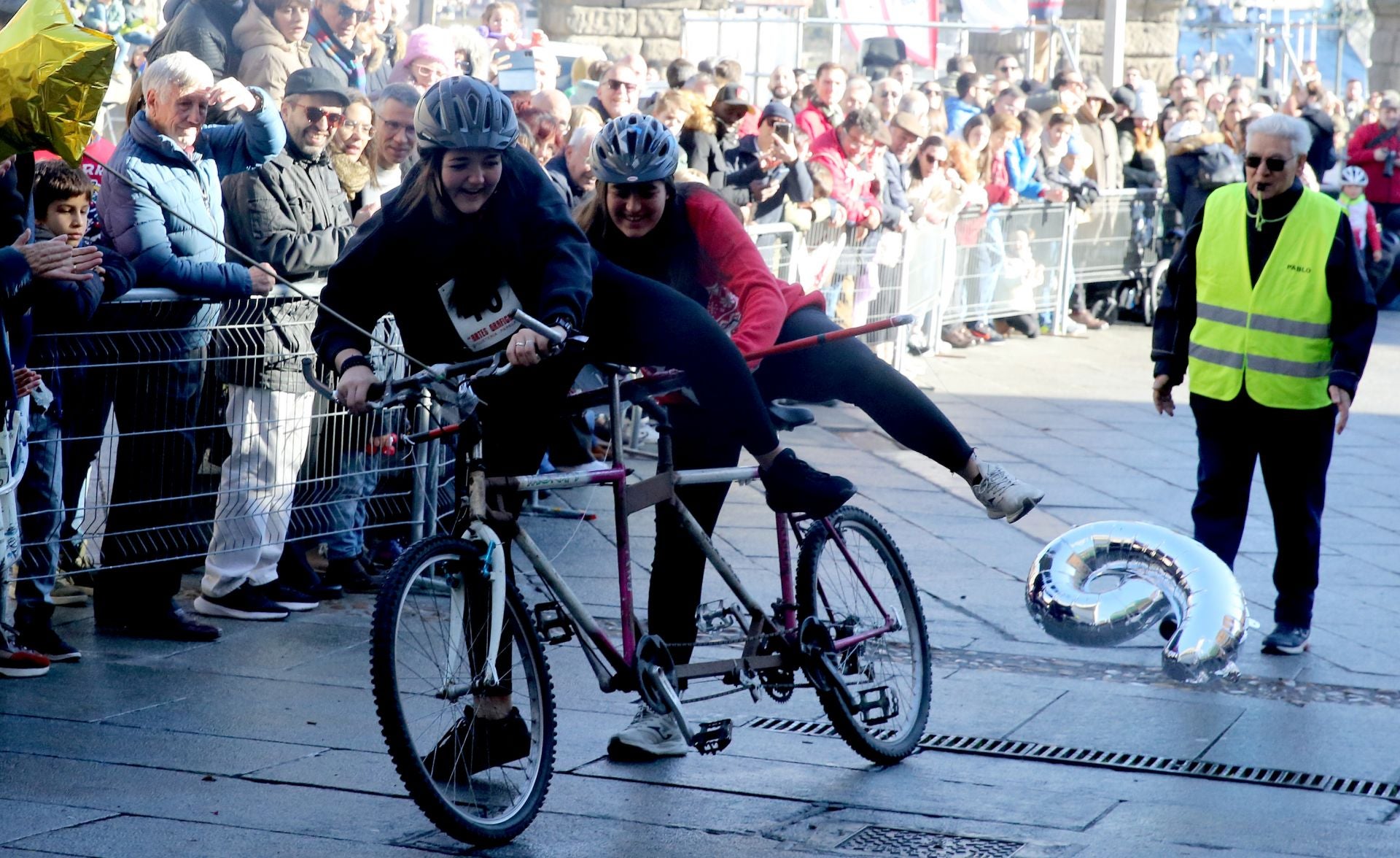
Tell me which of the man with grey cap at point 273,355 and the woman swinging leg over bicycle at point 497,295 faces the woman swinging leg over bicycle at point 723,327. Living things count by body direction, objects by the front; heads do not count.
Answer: the man with grey cap

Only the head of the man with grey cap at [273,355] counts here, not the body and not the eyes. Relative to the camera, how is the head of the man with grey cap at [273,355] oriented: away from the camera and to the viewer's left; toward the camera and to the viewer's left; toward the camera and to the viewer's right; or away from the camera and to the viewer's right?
toward the camera and to the viewer's right

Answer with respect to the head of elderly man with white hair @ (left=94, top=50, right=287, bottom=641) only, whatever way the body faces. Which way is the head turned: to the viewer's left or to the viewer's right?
to the viewer's right

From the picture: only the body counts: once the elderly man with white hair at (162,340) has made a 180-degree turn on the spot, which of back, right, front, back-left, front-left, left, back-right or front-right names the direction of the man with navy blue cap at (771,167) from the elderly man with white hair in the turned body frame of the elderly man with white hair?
right

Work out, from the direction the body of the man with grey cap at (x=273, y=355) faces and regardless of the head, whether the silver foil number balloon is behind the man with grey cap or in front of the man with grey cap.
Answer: in front

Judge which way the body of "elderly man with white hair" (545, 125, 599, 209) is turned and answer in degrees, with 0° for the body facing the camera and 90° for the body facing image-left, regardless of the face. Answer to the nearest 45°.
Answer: approximately 315°

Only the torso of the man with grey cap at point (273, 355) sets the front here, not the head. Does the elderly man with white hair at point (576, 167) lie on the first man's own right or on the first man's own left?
on the first man's own left

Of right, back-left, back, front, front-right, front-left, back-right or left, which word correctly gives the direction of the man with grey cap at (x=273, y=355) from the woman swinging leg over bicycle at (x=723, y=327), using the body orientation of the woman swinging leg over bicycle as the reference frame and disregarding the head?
right

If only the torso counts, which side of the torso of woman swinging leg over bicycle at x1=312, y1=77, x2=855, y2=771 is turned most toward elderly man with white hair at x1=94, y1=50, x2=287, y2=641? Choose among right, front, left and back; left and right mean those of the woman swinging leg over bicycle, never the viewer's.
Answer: right

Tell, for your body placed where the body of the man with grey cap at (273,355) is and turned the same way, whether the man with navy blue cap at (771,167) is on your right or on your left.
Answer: on your left

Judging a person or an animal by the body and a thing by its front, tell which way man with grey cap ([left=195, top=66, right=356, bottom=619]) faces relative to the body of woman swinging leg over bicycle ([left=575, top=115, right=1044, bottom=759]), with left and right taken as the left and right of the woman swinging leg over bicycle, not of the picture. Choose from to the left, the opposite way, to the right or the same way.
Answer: to the left

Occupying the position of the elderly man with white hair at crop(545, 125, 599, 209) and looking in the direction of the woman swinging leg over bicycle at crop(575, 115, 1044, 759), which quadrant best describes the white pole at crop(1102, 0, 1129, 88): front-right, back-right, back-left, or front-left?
back-left
